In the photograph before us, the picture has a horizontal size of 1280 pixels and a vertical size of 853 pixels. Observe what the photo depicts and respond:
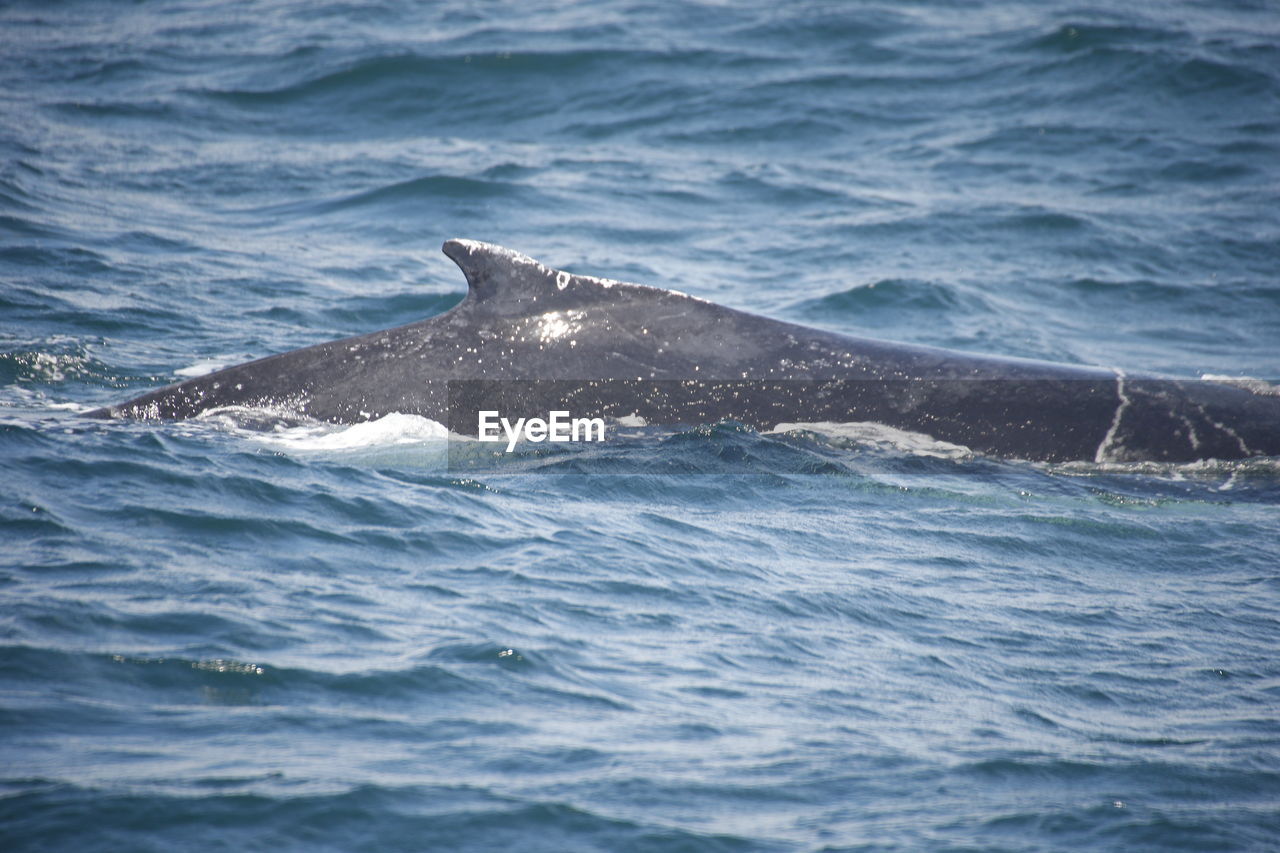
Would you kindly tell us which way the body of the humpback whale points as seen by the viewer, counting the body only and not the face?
to the viewer's right
